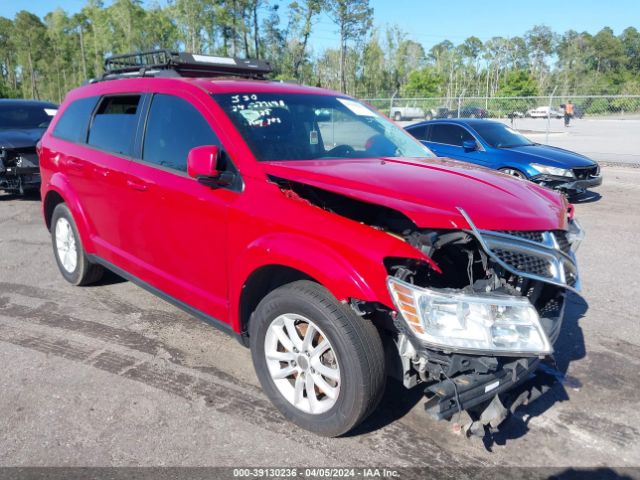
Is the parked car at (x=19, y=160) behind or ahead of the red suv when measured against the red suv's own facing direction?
behind

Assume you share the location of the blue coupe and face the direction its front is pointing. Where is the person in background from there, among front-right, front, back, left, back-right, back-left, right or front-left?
back-left

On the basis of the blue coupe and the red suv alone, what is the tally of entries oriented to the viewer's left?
0

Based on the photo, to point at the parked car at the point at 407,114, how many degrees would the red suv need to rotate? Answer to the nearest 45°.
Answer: approximately 135° to its left

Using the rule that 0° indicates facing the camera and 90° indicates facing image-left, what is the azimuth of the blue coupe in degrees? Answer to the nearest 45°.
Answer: approximately 315°

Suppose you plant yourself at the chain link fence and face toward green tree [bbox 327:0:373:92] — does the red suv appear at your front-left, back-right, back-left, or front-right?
back-left

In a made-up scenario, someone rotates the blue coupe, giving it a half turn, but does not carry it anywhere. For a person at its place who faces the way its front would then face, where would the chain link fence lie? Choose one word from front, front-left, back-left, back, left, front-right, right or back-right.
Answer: front-right

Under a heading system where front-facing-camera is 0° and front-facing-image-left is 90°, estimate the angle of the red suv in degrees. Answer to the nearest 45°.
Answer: approximately 315°

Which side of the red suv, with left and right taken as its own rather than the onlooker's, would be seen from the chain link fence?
left
